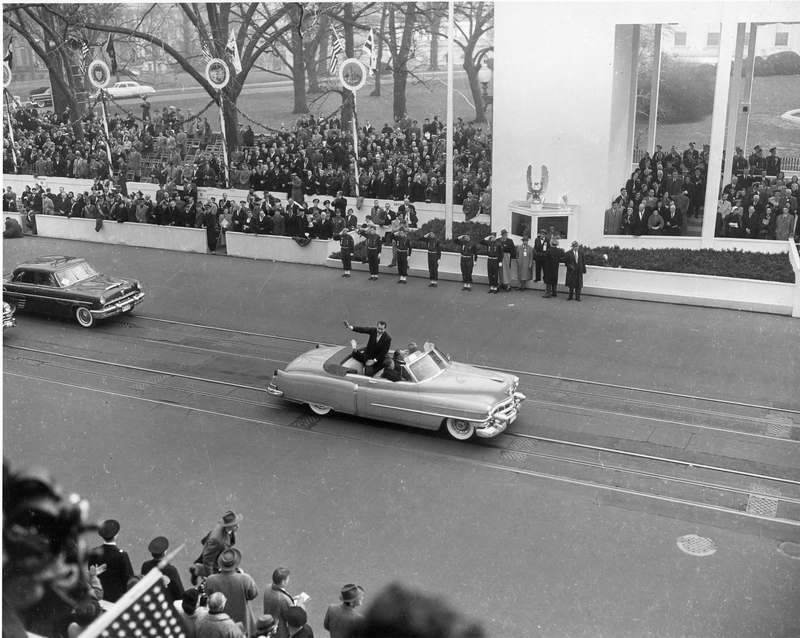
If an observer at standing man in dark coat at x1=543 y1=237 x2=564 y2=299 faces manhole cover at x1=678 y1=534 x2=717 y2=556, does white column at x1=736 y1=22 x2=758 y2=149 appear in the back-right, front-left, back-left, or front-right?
back-left

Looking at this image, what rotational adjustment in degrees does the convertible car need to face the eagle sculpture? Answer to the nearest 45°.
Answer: approximately 135° to its left

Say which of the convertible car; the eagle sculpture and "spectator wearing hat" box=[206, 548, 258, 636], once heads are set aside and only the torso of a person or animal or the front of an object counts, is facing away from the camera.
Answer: the spectator wearing hat

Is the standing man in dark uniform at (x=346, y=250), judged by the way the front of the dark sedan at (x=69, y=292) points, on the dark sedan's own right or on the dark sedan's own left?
on the dark sedan's own left

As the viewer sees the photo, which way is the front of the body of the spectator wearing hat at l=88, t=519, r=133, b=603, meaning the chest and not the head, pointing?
away from the camera

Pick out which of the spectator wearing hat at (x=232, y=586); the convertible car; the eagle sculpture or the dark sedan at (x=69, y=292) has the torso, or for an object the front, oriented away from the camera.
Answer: the spectator wearing hat

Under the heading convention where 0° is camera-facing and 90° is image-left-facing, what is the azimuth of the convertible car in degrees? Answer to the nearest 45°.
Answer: approximately 315°

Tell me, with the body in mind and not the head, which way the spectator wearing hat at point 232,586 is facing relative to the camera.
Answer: away from the camera

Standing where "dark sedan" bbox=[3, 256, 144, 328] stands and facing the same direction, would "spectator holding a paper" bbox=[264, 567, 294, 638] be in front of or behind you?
in front

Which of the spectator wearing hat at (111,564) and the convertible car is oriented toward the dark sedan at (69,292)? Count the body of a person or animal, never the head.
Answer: the spectator wearing hat

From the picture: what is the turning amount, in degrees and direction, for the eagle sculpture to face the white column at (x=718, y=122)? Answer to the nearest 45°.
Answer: approximately 90° to its left

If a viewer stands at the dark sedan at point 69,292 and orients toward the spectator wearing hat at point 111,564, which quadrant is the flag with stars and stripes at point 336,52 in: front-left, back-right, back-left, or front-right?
back-left

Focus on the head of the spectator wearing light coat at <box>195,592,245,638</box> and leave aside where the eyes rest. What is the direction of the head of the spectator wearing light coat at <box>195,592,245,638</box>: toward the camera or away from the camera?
away from the camera

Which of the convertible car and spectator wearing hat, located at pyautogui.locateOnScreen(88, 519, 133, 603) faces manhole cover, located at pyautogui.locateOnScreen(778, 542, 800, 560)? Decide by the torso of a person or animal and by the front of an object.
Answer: the convertible car

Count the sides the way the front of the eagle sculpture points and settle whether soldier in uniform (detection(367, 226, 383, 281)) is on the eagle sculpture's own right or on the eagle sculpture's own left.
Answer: on the eagle sculpture's own right
